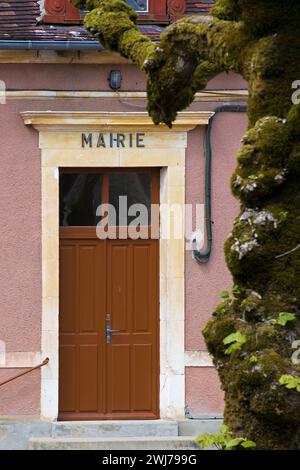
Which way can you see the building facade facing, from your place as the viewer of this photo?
facing the viewer

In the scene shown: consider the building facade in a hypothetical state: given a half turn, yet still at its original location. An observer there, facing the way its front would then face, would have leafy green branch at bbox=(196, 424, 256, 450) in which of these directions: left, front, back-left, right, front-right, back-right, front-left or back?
back
